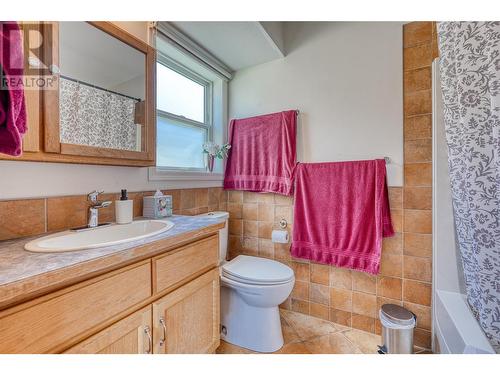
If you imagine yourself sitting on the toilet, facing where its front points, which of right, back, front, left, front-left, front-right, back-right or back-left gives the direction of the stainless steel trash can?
front-left

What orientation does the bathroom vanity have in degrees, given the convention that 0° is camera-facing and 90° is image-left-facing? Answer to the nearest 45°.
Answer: approximately 315°

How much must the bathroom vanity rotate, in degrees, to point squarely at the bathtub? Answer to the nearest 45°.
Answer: approximately 45° to its left

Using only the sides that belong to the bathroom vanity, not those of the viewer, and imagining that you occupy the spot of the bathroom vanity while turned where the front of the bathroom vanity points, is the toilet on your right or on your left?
on your left

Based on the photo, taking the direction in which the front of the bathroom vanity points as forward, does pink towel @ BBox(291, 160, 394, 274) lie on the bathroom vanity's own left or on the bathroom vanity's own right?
on the bathroom vanity's own left

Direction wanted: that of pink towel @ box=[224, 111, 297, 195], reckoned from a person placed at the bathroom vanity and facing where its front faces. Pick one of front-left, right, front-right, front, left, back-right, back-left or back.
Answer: left

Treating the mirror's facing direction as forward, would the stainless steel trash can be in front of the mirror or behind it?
in front

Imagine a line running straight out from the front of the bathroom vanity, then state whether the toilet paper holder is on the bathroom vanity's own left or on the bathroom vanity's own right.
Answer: on the bathroom vanity's own left

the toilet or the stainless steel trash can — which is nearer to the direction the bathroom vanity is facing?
the stainless steel trash can
